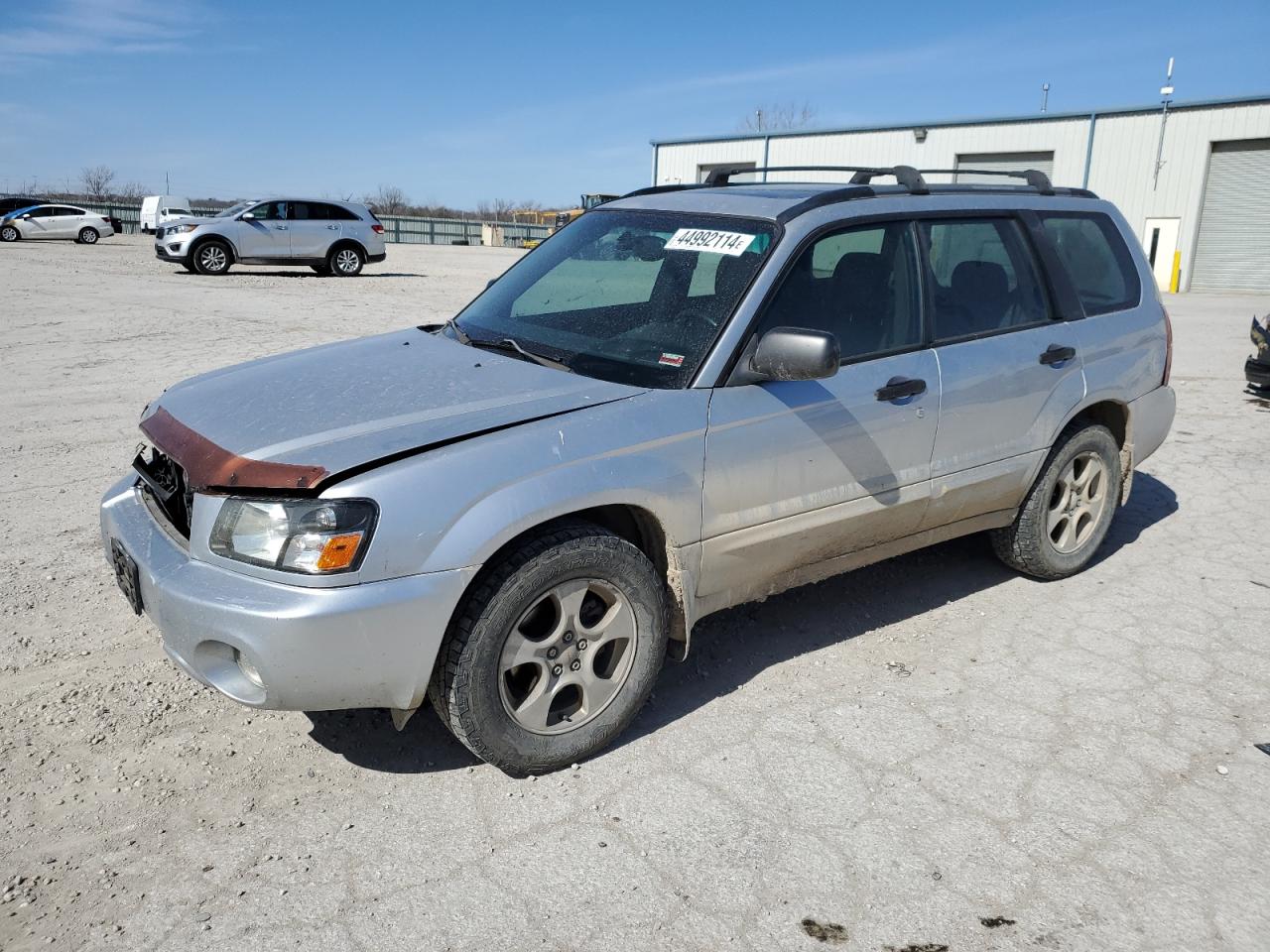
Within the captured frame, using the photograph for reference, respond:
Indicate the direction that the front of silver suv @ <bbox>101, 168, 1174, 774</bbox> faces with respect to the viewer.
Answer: facing the viewer and to the left of the viewer

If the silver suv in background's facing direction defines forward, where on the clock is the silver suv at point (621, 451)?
The silver suv is roughly at 9 o'clock from the silver suv in background.

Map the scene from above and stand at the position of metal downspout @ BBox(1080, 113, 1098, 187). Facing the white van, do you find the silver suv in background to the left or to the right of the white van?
left

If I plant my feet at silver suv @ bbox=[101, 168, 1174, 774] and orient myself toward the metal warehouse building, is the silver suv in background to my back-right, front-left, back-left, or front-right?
front-left

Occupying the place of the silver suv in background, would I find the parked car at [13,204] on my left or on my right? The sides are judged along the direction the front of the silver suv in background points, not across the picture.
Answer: on my right

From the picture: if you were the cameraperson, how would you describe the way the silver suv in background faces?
facing to the left of the viewer

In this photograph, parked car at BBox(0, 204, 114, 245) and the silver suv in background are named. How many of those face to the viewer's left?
2

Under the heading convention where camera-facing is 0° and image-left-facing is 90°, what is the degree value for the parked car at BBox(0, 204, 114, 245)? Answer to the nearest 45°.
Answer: approximately 90°

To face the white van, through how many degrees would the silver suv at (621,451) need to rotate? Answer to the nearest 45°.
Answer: approximately 90° to its right

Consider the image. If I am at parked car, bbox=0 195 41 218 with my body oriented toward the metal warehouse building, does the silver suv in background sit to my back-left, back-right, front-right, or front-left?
front-right

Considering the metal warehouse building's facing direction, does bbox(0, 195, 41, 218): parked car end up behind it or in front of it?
in front
